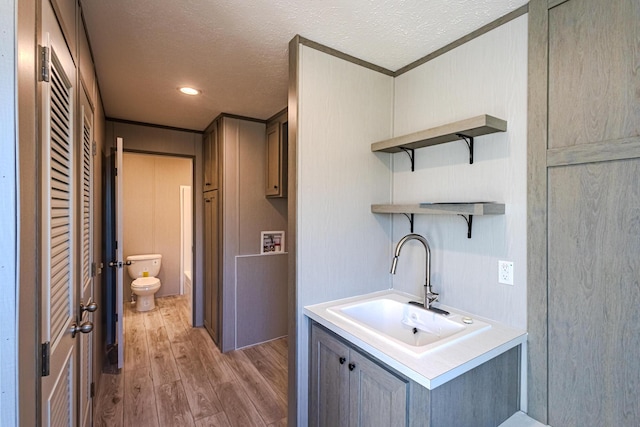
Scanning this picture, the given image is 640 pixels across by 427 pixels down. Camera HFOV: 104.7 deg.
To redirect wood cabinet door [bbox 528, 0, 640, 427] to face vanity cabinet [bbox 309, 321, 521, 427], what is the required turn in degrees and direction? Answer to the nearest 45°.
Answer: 0° — it already faces it

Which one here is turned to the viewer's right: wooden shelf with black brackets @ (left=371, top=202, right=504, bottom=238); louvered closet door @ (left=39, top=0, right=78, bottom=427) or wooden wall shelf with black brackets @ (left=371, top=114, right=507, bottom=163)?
the louvered closet door

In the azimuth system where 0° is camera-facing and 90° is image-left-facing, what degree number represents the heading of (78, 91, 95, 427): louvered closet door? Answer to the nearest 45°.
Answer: approximately 270°

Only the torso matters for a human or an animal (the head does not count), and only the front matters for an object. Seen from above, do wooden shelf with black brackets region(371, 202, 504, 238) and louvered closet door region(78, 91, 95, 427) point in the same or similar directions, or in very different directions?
very different directions

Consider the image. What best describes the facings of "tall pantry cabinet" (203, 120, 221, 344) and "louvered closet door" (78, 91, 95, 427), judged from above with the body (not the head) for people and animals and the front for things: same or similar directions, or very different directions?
very different directions

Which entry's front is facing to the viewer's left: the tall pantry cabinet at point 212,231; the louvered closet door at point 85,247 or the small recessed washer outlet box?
the tall pantry cabinet

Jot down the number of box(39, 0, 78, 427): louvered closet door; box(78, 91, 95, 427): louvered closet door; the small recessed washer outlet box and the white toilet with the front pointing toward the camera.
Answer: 2

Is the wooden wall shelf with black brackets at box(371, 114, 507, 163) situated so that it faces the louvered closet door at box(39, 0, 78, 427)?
yes

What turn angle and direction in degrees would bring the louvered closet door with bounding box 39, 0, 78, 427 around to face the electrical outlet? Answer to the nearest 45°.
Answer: approximately 45° to its right

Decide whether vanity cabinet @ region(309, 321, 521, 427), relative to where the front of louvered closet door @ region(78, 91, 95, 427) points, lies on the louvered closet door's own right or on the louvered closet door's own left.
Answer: on the louvered closet door's own right

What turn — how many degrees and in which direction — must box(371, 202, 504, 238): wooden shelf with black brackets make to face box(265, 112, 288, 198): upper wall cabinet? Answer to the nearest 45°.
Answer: approximately 90° to its right
